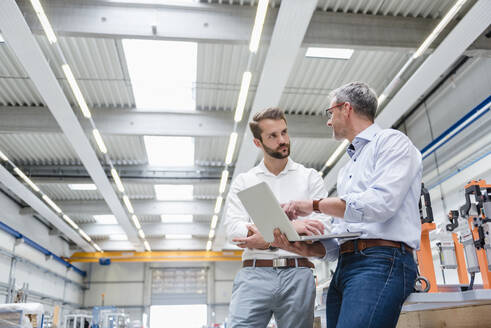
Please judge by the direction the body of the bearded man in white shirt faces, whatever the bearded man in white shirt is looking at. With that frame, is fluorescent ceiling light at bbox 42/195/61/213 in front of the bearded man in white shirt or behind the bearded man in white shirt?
behind

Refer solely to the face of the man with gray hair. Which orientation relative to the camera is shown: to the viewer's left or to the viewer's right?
to the viewer's left

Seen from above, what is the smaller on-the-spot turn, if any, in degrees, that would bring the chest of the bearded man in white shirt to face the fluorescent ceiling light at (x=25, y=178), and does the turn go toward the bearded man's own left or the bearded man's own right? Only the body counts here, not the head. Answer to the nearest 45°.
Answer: approximately 135° to the bearded man's own right

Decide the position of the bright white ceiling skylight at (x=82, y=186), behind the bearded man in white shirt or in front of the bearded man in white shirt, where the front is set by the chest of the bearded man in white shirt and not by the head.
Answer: behind

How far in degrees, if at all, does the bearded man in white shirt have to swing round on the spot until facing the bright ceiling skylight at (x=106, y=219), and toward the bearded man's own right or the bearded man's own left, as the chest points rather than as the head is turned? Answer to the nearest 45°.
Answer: approximately 135° to the bearded man's own right

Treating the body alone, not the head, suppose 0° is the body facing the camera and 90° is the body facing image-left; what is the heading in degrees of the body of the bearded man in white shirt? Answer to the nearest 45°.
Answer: approximately 0°

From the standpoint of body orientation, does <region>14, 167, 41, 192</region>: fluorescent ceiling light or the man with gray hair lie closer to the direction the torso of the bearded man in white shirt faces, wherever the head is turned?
the man with gray hair

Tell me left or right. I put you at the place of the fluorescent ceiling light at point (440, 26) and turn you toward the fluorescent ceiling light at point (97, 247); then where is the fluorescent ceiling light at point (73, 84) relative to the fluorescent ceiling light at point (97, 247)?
left

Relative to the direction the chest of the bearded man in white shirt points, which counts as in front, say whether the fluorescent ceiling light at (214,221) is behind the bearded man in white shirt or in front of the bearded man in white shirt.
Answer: behind

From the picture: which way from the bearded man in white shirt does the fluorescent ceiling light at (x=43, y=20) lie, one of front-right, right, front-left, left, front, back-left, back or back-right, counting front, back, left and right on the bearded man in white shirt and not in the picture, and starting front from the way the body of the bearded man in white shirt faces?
back-right

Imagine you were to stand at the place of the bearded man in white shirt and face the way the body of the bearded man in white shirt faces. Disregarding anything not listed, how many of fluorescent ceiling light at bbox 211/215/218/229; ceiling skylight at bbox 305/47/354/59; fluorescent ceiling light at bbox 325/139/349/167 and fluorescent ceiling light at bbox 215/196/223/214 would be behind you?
4

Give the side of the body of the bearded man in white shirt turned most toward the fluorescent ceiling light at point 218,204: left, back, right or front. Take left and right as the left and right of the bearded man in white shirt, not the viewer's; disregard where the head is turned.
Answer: back

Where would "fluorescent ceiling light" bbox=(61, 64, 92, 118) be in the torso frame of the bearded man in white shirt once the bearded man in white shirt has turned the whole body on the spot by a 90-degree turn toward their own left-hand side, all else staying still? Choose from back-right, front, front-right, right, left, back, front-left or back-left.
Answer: back-left

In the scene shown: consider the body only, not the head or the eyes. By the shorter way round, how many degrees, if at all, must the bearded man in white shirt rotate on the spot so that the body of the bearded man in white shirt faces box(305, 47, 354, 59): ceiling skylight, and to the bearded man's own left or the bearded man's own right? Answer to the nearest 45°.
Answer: approximately 180°
